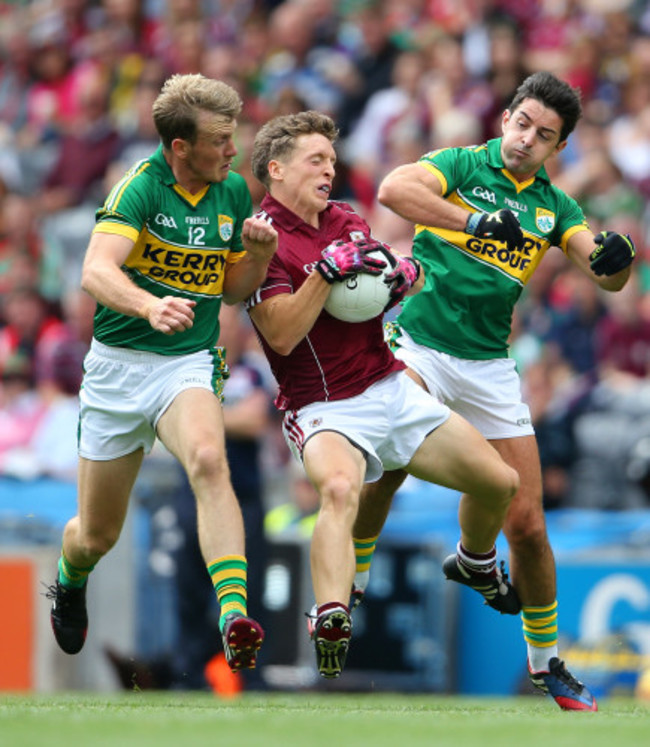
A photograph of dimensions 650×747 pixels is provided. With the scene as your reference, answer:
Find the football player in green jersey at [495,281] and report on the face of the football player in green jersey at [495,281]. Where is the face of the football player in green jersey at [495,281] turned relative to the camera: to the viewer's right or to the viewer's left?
to the viewer's left

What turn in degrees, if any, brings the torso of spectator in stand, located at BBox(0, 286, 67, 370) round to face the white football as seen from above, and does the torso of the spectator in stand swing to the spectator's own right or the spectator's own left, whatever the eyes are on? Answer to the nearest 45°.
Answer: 0° — they already face it

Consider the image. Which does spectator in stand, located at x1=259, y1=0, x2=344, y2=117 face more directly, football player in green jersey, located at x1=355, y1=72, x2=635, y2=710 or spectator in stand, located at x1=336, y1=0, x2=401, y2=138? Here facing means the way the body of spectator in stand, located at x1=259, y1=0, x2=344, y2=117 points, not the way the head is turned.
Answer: the football player in green jersey

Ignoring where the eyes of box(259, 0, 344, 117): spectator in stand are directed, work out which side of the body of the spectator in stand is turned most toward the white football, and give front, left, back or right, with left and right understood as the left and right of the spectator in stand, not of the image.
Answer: front

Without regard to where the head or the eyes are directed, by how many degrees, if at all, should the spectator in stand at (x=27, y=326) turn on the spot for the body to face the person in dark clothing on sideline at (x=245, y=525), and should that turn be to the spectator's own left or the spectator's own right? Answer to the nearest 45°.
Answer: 0° — they already face them

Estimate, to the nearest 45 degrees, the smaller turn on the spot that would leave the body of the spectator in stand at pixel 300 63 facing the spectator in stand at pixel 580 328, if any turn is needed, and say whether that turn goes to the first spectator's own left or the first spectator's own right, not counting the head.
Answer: approximately 45° to the first spectator's own left

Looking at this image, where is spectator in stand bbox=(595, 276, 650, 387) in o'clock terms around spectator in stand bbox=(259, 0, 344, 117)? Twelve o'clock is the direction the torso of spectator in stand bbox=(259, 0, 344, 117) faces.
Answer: spectator in stand bbox=(595, 276, 650, 387) is roughly at 11 o'clock from spectator in stand bbox=(259, 0, 344, 117).

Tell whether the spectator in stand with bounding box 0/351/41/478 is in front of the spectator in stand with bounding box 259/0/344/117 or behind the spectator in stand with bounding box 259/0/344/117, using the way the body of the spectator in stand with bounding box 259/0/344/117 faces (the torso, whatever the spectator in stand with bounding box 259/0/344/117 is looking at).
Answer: in front

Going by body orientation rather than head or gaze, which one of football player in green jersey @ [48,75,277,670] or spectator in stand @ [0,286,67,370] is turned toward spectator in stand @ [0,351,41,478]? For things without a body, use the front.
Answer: spectator in stand @ [0,286,67,370]

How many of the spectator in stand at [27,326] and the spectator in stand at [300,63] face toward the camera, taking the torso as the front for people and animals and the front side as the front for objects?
2

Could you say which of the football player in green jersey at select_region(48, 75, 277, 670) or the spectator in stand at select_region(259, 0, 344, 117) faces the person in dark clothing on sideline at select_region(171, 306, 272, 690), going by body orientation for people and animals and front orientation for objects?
the spectator in stand at select_region(259, 0, 344, 117)

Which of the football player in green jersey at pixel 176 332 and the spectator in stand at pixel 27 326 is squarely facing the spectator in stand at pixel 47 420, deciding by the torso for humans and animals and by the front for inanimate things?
the spectator in stand at pixel 27 326

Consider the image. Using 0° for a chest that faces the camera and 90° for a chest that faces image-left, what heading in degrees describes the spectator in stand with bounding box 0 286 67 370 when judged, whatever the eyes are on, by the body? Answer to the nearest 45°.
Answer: approximately 0°

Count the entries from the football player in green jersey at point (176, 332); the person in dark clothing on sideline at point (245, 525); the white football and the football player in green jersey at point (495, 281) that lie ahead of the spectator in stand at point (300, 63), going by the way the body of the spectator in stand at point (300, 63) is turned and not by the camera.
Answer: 4

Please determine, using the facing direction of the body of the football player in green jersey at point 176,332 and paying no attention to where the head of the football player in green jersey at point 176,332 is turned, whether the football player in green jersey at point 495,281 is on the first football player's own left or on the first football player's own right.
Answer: on the first football player's own left
